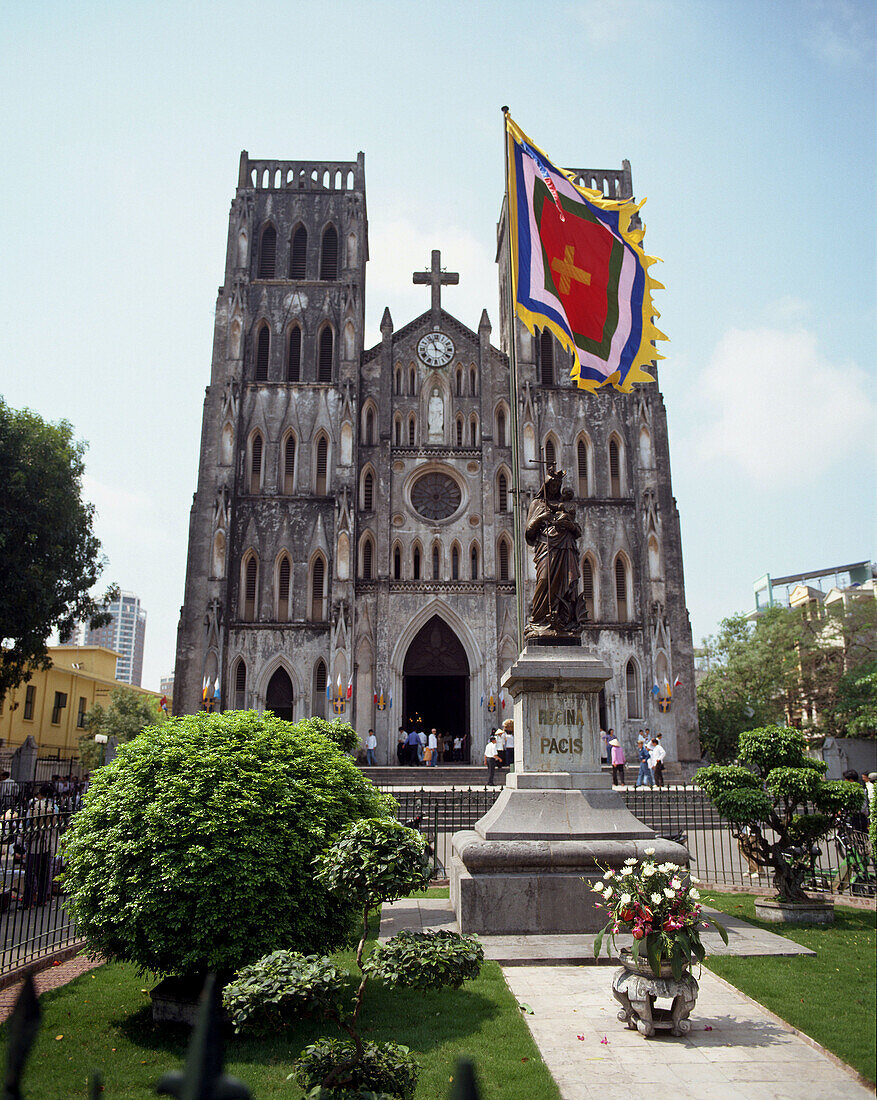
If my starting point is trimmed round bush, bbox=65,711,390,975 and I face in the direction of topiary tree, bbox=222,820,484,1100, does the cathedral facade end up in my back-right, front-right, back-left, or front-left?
back-left

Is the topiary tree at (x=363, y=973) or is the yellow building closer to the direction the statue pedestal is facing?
the topiary tree

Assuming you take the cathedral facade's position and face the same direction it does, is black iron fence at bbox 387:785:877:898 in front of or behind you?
in front

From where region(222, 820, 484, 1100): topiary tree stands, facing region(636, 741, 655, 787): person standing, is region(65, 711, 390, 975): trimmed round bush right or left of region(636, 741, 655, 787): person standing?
left

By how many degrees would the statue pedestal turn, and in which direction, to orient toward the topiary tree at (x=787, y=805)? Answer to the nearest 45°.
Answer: approximately 135° to its left

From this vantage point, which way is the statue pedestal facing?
toward the camera

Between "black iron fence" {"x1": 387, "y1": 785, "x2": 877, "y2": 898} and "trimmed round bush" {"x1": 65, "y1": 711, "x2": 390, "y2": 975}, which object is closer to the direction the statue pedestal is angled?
the trimmed round bush

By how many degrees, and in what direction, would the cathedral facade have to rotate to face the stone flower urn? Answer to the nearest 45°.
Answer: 0° — it already faces it

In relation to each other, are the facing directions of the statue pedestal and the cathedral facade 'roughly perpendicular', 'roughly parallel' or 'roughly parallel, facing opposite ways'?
roughly parallel

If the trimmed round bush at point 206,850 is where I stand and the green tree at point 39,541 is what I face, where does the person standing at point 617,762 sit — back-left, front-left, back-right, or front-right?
front-right

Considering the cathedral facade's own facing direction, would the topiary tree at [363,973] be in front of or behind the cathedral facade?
in front

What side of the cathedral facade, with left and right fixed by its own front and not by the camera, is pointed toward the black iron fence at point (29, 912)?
front

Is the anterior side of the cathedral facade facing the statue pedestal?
yes

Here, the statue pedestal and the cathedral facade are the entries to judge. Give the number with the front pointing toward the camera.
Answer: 2

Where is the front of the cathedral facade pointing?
toward the camera
